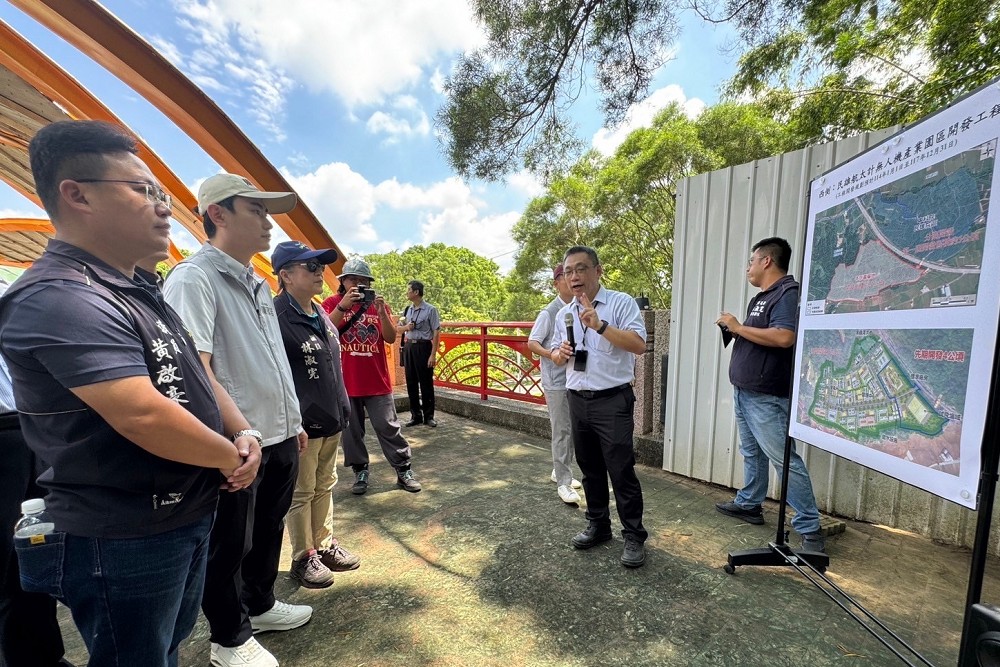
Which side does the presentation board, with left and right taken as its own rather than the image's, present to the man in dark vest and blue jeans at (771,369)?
right

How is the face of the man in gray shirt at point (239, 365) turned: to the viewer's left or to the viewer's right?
to the viewer's right

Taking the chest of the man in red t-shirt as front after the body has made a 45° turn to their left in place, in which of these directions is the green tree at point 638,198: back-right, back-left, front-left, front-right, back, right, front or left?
left

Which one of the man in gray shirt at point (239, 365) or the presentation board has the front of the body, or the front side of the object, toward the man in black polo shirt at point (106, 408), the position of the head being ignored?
the presentation board

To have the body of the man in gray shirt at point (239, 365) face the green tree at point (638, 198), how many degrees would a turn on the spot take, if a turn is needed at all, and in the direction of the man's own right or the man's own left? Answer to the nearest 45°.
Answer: approximately 45° to the man's own left

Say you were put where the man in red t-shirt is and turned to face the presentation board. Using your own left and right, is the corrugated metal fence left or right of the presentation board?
left

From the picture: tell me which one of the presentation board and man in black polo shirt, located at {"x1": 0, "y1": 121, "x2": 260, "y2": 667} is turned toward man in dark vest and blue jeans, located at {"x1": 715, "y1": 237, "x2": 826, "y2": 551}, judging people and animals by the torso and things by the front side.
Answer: man in black polo shirt, located at {"x1": 0, "y1": 121, "x2": 260, "y2": 667}

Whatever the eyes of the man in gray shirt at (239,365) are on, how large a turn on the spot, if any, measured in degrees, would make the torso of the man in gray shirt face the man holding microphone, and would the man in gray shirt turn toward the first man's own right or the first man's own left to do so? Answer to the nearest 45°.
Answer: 0° — they already face them

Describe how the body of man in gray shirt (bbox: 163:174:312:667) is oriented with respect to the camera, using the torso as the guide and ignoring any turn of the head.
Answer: to the viewer's right

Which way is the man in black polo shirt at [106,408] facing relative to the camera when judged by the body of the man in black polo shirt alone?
to the viewer's right

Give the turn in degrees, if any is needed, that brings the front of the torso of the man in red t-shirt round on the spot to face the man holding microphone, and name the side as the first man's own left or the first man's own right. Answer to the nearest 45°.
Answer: approximately 45° to the first man's own left

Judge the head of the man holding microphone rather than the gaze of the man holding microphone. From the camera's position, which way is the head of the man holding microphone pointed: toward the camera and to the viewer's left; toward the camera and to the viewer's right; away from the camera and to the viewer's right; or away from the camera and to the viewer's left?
toward the camera and to the viewer's left

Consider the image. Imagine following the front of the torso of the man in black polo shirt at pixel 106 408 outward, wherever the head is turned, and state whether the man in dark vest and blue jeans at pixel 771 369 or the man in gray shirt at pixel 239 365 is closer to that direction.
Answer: the man in dark vest and blue jeans

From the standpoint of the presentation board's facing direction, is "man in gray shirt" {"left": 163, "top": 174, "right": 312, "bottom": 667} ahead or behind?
ahead

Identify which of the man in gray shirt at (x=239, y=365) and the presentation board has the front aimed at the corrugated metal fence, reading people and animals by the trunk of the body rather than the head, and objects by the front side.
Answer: the man in gray shirt

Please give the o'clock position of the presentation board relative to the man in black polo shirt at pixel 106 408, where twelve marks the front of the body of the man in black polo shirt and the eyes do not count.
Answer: The presentation board is roughly at 1 o'clock from the man in black polo shirt.

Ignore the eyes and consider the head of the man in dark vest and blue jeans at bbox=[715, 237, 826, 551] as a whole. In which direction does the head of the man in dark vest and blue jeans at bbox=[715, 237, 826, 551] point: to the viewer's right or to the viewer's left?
to the viewer's left

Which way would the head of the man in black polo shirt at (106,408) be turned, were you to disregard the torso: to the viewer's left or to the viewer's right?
to the viewer's right

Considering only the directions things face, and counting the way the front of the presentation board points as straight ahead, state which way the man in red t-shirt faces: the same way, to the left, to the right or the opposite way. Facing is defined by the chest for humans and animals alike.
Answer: to the left
